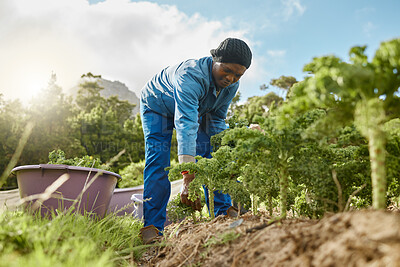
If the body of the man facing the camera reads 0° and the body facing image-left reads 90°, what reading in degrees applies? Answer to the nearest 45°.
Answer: approximately 315°

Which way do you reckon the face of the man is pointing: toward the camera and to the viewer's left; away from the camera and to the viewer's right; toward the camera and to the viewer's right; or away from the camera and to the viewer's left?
toward the camera and to the viewer's right

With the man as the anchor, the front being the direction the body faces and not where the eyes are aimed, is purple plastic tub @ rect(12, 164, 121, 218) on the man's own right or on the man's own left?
on the man's own right
